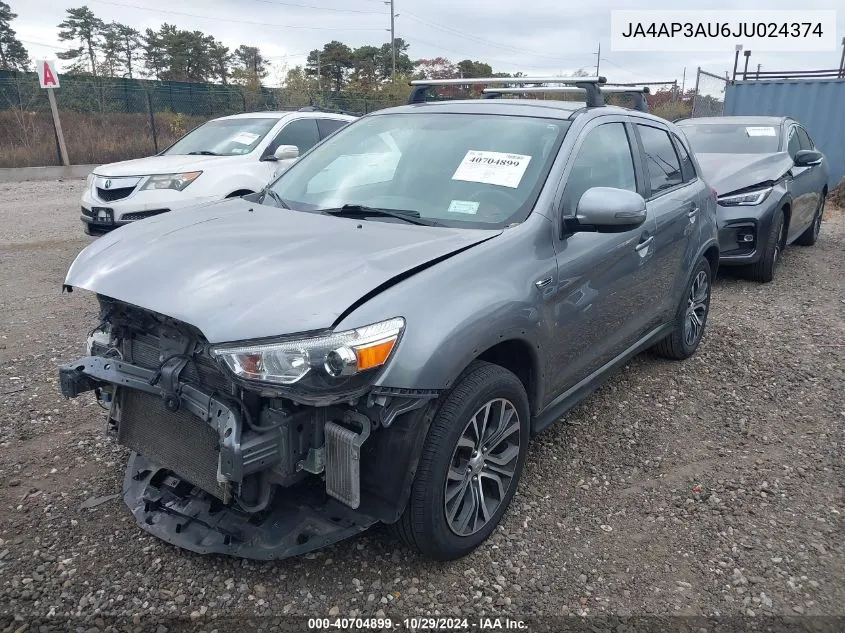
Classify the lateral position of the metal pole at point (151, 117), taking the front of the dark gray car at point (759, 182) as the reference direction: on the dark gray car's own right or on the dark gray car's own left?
on the dark gray car's own right

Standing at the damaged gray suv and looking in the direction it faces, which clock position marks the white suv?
The white suv is roughly at 4 o'clock from the damaged gray suv.

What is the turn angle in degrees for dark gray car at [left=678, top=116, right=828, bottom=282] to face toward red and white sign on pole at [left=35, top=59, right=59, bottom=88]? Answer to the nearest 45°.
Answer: approximately 45° to its right

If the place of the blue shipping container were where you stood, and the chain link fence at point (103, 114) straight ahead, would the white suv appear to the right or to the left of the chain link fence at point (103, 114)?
left

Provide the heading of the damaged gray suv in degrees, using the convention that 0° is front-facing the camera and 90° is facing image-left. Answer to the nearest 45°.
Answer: approximately 45°

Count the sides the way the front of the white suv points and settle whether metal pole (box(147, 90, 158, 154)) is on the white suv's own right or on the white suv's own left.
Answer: on the white suv's own right

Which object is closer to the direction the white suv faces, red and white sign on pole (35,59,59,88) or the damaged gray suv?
the damaged gray suv

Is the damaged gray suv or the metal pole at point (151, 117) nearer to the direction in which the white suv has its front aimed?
the damaged gray suv

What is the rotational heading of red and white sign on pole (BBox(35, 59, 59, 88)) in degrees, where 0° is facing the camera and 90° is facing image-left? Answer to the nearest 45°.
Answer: approximately 0°

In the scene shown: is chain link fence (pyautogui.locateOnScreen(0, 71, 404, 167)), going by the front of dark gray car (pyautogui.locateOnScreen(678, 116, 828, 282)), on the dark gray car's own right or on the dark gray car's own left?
on the dark gray car's own right

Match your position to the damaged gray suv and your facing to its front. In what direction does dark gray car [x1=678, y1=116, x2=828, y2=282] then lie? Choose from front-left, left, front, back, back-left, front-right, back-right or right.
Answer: back

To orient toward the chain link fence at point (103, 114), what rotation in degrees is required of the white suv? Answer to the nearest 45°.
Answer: approximately 135° to its right

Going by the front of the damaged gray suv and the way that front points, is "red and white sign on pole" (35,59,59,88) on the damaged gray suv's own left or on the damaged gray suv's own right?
on the damaged gray suv's own right
